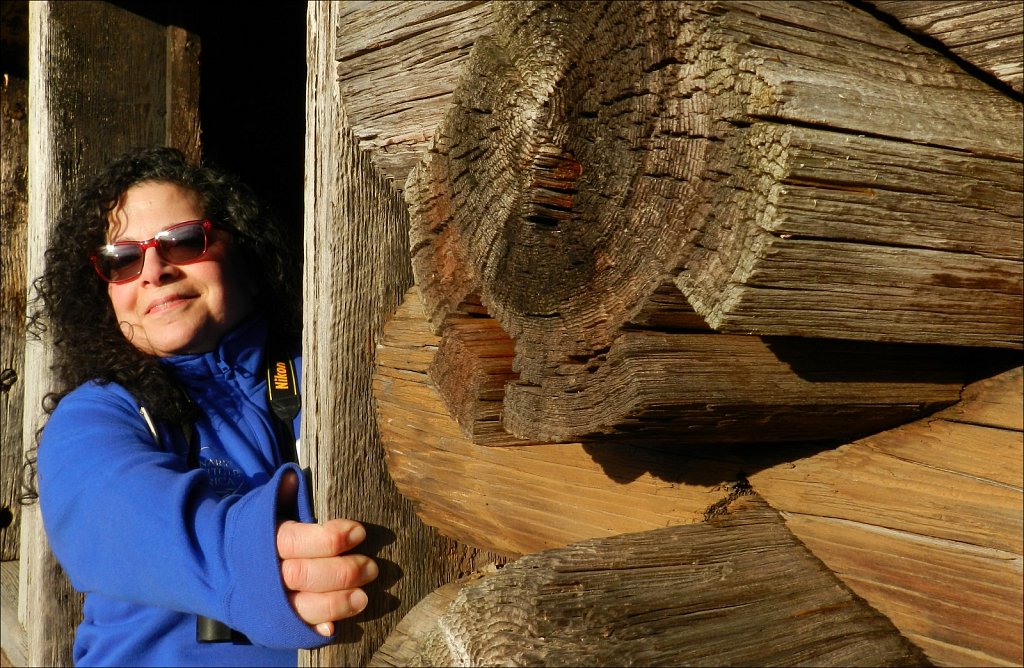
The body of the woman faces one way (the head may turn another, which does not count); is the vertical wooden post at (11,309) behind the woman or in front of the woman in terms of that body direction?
behind

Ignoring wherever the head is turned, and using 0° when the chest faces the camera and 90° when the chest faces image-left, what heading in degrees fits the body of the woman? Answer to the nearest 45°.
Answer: approximately 315°

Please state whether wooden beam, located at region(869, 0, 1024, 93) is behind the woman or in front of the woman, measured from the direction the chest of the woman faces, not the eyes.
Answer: in front

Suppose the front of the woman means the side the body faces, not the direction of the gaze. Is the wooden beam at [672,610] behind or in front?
in front

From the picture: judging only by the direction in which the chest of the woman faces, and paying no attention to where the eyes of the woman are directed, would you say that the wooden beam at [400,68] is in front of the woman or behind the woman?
in front
